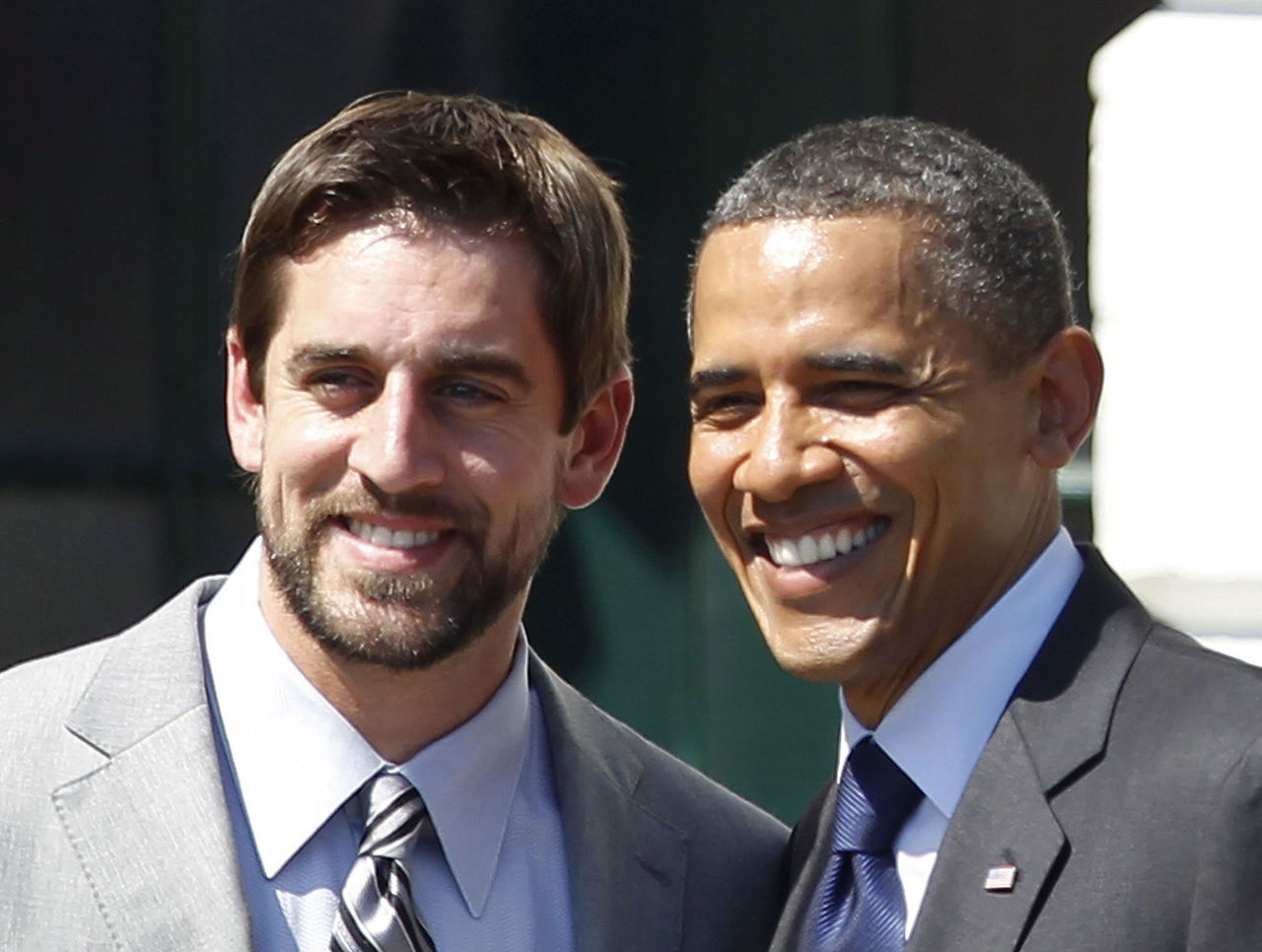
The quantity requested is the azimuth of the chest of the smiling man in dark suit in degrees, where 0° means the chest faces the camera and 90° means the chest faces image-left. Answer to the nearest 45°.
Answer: approximately 45°

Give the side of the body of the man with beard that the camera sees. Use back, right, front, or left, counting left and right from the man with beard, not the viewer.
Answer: front

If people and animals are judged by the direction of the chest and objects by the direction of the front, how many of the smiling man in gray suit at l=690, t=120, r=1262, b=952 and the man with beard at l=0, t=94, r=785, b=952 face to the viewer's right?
0

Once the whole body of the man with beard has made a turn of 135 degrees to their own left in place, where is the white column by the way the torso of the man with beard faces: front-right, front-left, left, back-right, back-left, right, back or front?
front

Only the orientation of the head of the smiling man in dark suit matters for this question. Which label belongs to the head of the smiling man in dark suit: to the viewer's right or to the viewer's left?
to the viewer's left
